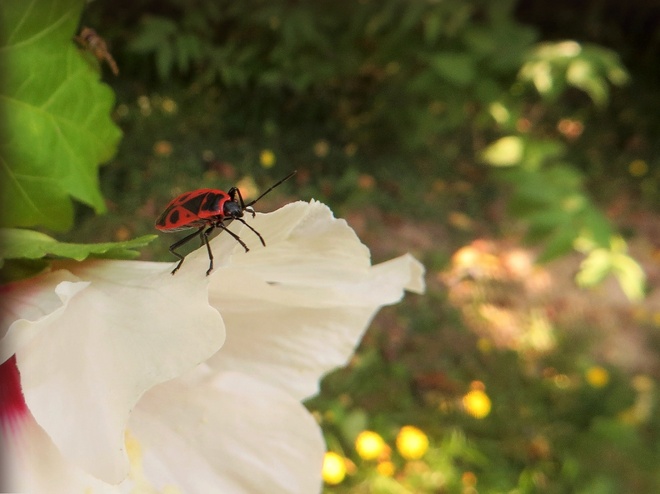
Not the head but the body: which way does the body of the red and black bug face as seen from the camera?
to the viewer's right
